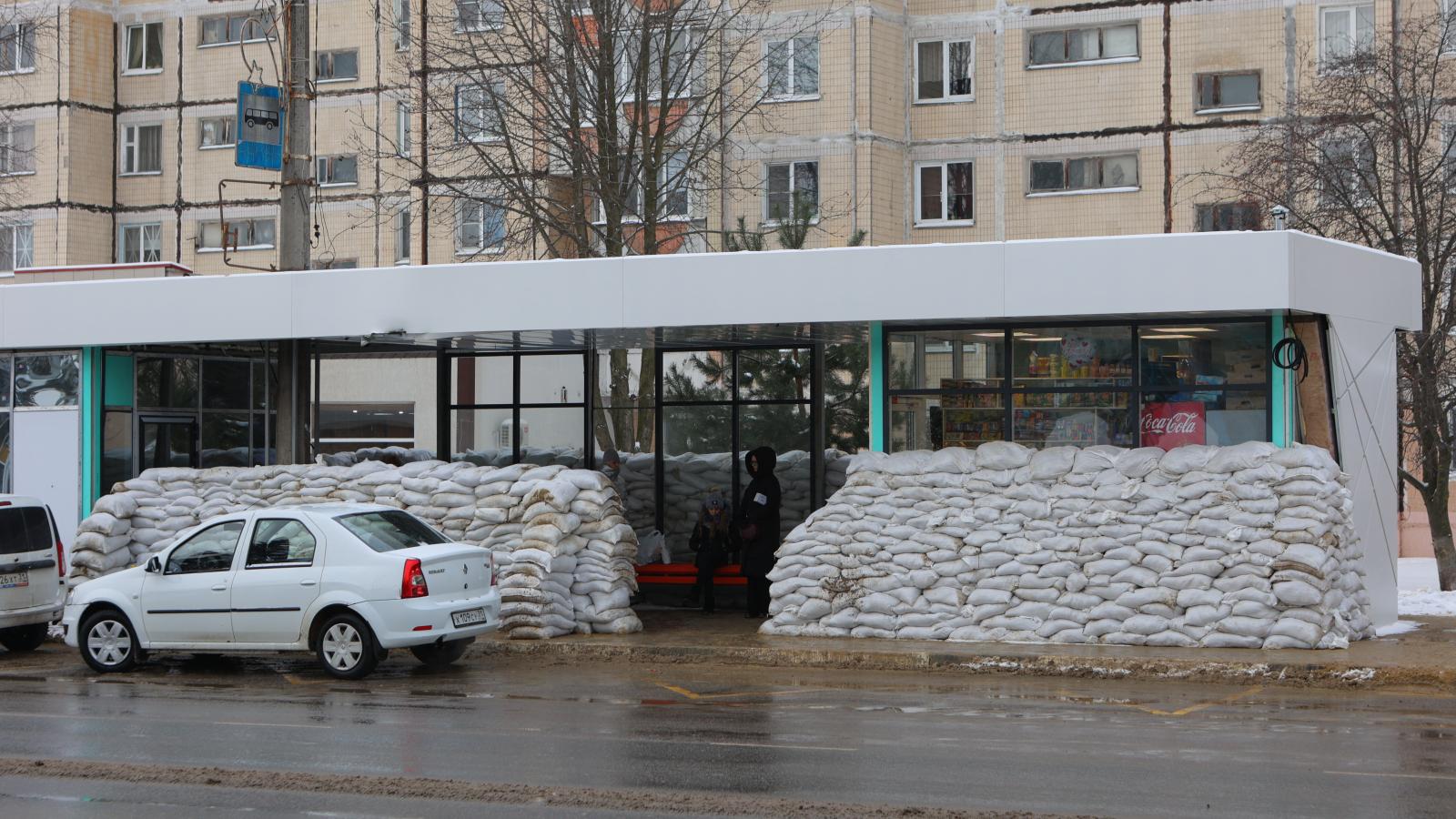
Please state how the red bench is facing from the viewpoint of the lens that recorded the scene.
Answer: facing the viewer

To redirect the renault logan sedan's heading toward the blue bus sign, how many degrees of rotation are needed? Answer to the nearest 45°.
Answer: approximately 45° to its right

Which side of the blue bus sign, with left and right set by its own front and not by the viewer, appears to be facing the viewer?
front

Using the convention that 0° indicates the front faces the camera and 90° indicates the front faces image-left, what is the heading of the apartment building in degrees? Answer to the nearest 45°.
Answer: approximately 0°

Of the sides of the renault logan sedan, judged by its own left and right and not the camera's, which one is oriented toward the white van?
front

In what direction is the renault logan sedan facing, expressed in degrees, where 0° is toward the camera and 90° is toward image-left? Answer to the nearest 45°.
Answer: approximately 135°

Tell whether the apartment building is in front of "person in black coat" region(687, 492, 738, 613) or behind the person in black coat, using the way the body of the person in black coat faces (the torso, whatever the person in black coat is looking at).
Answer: behind

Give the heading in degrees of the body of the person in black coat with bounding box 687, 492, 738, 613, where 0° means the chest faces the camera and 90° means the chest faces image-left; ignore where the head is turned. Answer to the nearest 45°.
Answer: approximately 0°

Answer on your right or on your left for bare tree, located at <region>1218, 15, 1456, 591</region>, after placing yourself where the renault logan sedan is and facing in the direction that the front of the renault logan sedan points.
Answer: on your right

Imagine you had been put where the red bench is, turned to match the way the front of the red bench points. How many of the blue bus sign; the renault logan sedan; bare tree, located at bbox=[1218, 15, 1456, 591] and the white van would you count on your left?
1

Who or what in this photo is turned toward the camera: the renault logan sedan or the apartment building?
the apartment building
